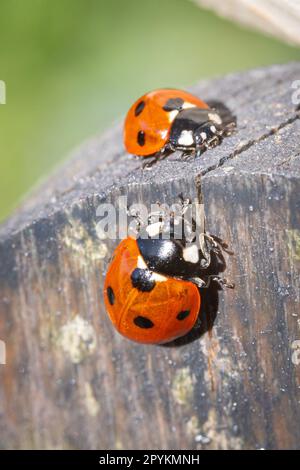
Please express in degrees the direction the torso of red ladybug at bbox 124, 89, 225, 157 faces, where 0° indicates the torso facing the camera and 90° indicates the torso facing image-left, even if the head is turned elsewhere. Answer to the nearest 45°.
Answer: approximately 315°
